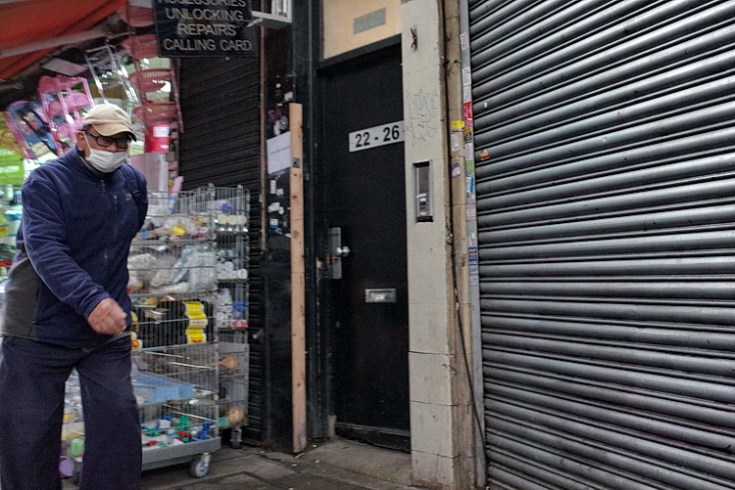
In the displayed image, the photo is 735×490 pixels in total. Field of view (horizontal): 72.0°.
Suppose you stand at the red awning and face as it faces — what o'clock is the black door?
The black door is roughly at 9 o'clock from the red awning.

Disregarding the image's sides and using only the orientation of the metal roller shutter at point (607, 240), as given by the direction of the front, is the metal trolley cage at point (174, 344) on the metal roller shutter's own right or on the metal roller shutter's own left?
on the metal roller shutter's own right

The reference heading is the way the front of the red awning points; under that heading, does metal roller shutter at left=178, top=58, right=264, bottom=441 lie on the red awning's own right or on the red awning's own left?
on the red awning's own left

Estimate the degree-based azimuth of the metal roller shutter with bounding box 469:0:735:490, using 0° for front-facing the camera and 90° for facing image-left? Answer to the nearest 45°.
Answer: approximately 45°

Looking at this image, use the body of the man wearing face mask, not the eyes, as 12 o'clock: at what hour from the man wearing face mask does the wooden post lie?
The wooden post is roughly at 9 o'clock from the man wearing face mask.
